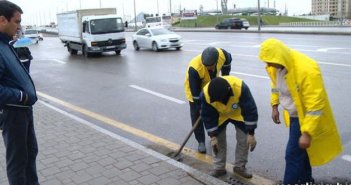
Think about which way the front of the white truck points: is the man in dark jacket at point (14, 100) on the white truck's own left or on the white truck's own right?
on the white truck's own right

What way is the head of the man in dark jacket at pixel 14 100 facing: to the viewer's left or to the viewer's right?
to the viewer's right

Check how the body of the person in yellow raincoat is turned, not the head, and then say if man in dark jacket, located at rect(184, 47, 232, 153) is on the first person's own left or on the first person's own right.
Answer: on the first person's own right

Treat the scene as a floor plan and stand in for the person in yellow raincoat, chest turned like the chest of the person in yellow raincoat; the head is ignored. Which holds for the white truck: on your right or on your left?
on your right

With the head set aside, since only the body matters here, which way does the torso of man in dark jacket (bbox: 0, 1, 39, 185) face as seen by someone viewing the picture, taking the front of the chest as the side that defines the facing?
to the viewer's right

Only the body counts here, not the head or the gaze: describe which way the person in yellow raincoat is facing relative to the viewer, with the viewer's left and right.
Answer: facing the viewer and to the left of the viewer

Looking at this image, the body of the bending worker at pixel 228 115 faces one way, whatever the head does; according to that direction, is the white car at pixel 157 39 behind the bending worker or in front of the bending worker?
behind
